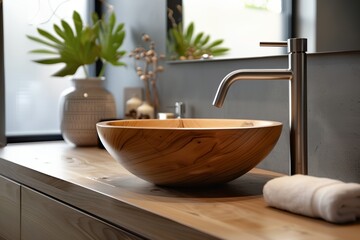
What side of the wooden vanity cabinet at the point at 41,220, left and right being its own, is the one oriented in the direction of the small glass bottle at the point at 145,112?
back

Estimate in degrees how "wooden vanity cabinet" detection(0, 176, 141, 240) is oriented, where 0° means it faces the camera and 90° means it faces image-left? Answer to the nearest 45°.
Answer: approximately 45°

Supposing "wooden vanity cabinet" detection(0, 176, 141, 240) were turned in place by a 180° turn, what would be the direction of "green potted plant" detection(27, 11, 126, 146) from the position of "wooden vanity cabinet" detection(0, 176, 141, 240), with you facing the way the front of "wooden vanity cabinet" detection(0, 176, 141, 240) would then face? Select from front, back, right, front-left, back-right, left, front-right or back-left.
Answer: front-left

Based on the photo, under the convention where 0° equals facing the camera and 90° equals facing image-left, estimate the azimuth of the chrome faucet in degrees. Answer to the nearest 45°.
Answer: approximately 90°

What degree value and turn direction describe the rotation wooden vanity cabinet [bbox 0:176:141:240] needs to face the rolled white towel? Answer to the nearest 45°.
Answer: approximately 90° to its left

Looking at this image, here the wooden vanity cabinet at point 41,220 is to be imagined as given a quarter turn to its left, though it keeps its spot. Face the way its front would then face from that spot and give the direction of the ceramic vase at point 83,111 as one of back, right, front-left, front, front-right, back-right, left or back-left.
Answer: back-left

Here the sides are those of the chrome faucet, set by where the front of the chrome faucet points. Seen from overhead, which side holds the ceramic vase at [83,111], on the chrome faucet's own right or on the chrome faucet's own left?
on the chrome faucet's own right
